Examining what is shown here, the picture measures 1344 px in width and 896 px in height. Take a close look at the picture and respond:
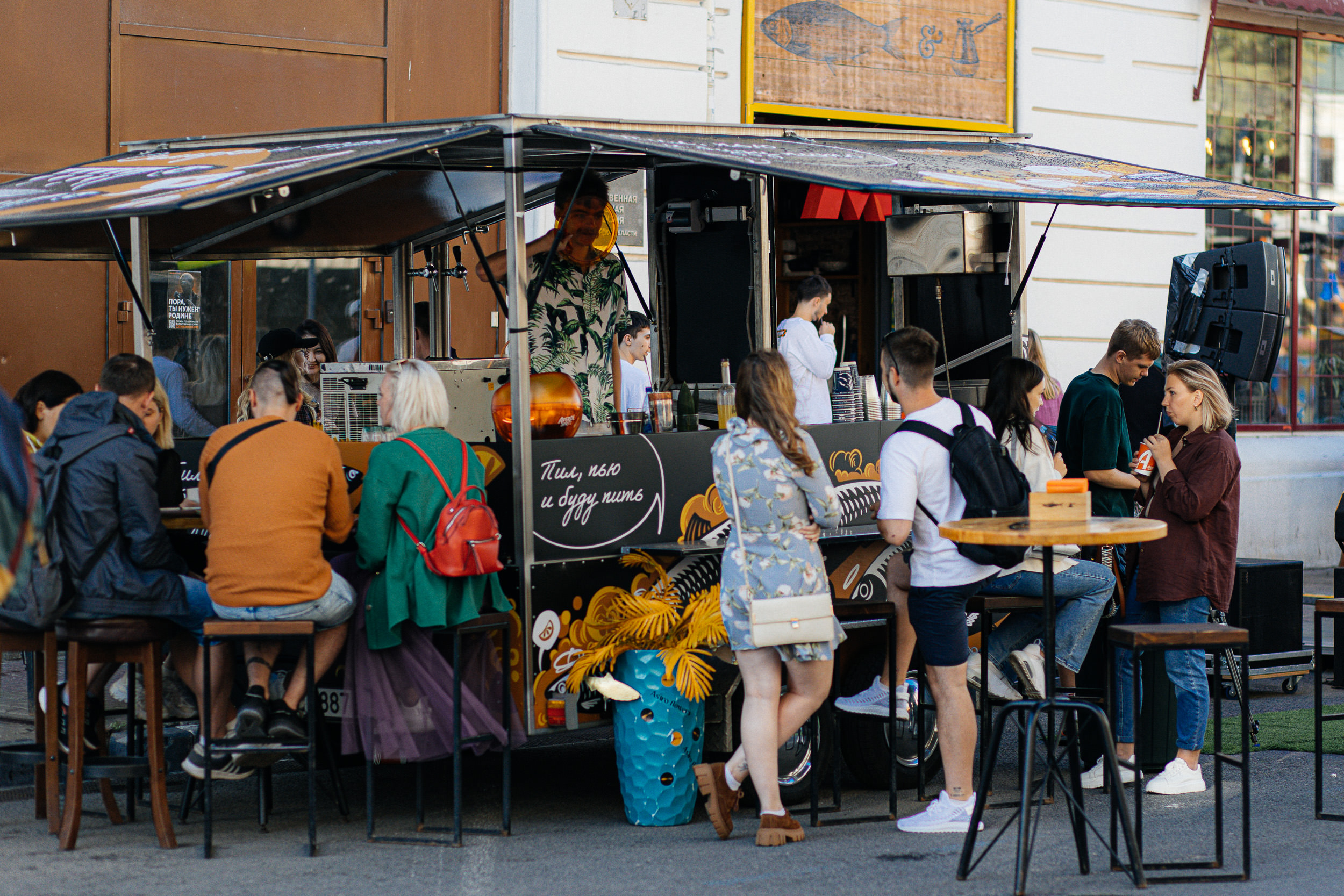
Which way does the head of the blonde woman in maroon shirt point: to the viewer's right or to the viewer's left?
to the viewer's left

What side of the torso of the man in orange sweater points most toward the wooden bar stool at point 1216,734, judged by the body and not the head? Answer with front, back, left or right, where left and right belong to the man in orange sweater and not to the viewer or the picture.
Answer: right

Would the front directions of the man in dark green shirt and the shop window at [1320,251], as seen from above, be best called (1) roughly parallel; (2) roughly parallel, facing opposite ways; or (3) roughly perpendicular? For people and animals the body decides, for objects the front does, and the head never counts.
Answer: roughly perpendicular

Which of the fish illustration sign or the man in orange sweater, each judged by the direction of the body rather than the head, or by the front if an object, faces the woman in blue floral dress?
the fish illustration sign

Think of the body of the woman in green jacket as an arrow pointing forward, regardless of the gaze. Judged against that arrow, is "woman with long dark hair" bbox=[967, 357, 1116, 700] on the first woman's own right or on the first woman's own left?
on the first woman's own right

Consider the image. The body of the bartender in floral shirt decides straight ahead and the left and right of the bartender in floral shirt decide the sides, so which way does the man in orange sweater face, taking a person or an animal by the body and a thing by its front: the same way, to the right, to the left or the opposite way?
the opposite way

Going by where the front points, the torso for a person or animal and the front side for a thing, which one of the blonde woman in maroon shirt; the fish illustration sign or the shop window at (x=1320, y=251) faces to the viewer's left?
the blonde woman in maroon shirt

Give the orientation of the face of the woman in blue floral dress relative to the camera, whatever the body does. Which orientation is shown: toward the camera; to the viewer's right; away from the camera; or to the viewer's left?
away from the camera

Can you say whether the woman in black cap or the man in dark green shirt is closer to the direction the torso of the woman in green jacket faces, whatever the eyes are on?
the woman in black cap

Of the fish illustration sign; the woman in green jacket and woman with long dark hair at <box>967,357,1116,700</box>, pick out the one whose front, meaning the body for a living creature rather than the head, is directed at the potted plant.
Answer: the fish illustration sign

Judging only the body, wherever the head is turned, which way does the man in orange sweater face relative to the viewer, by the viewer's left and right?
facing away from the viewer

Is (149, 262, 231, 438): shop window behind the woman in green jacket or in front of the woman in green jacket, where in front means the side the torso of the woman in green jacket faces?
in front

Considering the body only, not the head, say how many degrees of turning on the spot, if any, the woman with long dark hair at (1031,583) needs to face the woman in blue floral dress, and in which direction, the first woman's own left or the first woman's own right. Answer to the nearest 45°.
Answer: approximately 135° to the first woman's own right

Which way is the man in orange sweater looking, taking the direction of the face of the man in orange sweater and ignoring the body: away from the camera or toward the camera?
away from the camera
